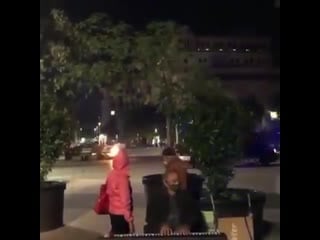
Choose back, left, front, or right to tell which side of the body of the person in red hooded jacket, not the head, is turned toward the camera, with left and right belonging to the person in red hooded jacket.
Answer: left

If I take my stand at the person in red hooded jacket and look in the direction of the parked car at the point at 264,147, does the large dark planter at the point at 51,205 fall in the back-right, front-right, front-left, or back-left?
back-left

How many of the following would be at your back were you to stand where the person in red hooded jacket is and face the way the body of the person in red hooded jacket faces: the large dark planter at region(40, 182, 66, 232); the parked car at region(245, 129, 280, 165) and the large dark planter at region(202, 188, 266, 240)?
2

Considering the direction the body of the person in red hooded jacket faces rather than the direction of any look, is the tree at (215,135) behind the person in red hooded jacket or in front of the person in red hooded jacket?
behind

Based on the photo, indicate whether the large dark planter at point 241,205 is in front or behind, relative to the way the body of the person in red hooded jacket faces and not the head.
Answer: behind

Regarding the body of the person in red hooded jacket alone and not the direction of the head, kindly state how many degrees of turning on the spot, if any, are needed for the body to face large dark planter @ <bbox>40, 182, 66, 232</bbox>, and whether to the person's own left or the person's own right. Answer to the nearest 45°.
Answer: approximately 45° to the person's own right
